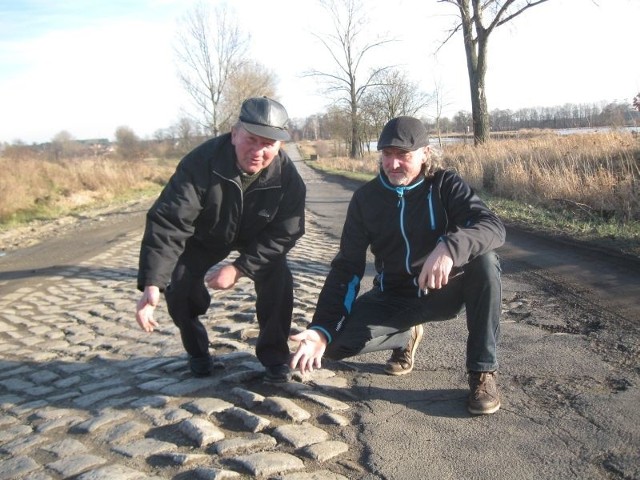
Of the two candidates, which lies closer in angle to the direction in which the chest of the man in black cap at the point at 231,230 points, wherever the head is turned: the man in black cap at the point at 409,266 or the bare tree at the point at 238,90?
the man in black cap

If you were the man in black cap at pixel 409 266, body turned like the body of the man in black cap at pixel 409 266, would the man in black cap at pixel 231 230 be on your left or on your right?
on your right

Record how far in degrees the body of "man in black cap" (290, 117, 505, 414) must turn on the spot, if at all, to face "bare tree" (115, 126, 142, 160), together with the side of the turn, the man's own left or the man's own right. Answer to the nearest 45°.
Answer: approximately 135° to the man's own right

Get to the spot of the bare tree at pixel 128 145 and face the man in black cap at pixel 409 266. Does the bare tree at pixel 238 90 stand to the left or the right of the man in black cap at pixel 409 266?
left

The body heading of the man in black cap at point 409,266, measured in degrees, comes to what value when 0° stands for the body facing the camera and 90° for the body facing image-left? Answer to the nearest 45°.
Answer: approximately 0°

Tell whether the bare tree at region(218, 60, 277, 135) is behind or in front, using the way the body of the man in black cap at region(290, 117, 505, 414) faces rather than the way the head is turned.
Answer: behind

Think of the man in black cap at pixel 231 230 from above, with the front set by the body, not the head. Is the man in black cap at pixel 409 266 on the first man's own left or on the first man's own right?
on the first man's own left

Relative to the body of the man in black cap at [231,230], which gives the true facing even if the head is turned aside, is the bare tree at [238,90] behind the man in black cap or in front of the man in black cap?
behind
